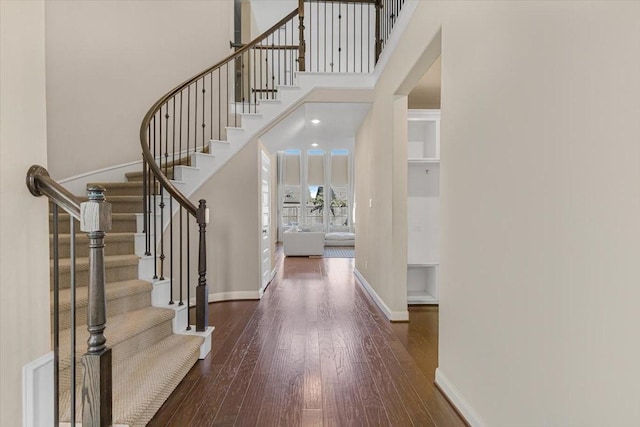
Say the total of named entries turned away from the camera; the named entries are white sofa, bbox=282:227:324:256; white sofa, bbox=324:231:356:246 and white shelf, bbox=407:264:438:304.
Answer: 1

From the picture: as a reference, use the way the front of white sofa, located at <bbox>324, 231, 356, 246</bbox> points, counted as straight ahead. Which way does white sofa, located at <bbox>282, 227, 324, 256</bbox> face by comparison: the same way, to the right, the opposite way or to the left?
the opposite way

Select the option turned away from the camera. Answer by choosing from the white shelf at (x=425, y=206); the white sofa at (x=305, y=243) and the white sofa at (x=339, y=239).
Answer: the white sofa at (x=305, y=243)

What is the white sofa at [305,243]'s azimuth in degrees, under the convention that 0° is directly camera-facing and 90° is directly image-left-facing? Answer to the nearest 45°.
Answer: approximately 180°

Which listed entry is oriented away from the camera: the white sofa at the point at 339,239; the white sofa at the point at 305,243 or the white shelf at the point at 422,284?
the white sofa at the point at 305,243

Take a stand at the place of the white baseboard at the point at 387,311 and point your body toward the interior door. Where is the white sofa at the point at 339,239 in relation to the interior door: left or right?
right

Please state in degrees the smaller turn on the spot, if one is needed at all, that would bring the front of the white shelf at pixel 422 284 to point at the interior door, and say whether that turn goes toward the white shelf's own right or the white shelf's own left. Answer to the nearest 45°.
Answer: approximately 90° to the white shelf's own right

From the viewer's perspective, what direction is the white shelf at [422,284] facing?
toward the camera

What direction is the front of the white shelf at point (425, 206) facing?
toward the camera

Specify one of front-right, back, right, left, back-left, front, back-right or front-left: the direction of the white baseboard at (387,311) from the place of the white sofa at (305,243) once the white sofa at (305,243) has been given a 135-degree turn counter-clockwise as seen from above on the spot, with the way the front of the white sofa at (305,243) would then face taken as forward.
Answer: front-left

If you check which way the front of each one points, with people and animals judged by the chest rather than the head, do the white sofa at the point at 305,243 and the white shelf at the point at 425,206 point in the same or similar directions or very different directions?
very different directions

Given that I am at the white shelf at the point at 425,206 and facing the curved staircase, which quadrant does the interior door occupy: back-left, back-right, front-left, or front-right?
front-right

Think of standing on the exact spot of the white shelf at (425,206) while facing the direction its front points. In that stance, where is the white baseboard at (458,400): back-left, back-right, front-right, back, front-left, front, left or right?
front

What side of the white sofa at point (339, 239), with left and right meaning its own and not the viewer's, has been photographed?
front

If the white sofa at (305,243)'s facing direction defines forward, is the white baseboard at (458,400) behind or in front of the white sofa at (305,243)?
behind
